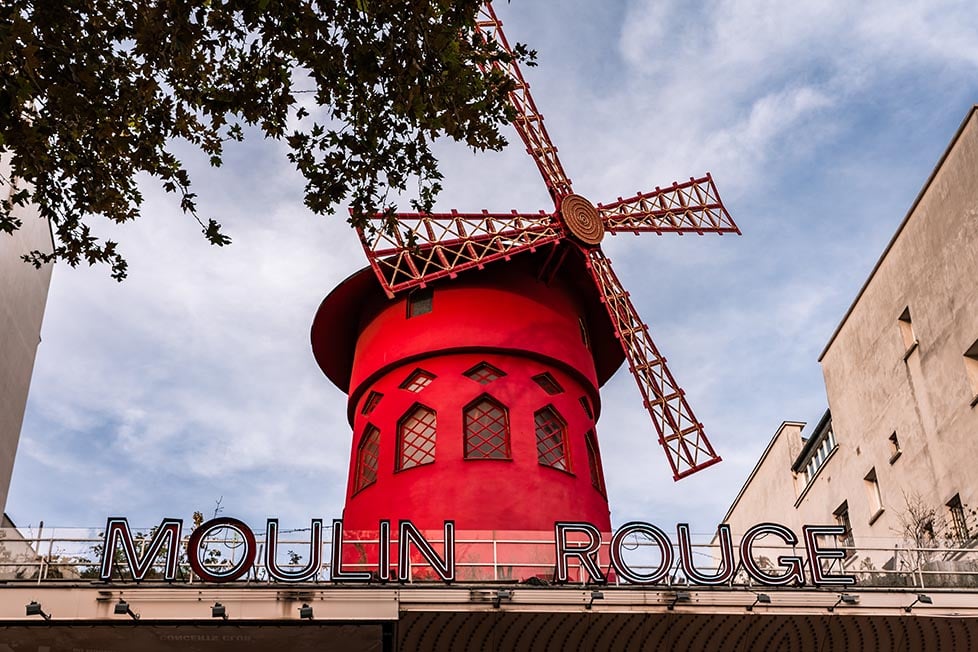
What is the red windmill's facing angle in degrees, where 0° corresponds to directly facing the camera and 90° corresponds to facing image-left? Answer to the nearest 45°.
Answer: approximately 315°

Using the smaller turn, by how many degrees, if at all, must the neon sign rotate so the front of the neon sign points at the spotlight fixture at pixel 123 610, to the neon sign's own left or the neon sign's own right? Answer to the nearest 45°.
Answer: approximately 90° to the neon sign's own right

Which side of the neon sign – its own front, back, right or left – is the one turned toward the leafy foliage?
front

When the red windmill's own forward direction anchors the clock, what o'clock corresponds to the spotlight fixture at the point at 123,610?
The spotlight fixture is roughly at 3 o'clock from the red windmill.

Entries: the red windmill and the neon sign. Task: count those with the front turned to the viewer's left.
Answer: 0

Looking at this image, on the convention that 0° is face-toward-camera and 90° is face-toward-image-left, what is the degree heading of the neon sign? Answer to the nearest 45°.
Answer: approximately 0°

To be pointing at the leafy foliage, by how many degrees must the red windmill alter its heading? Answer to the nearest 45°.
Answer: approximately 45° to its right

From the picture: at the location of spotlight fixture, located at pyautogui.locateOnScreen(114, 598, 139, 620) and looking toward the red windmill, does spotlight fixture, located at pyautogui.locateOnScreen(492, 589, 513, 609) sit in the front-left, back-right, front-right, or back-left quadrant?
front-right
